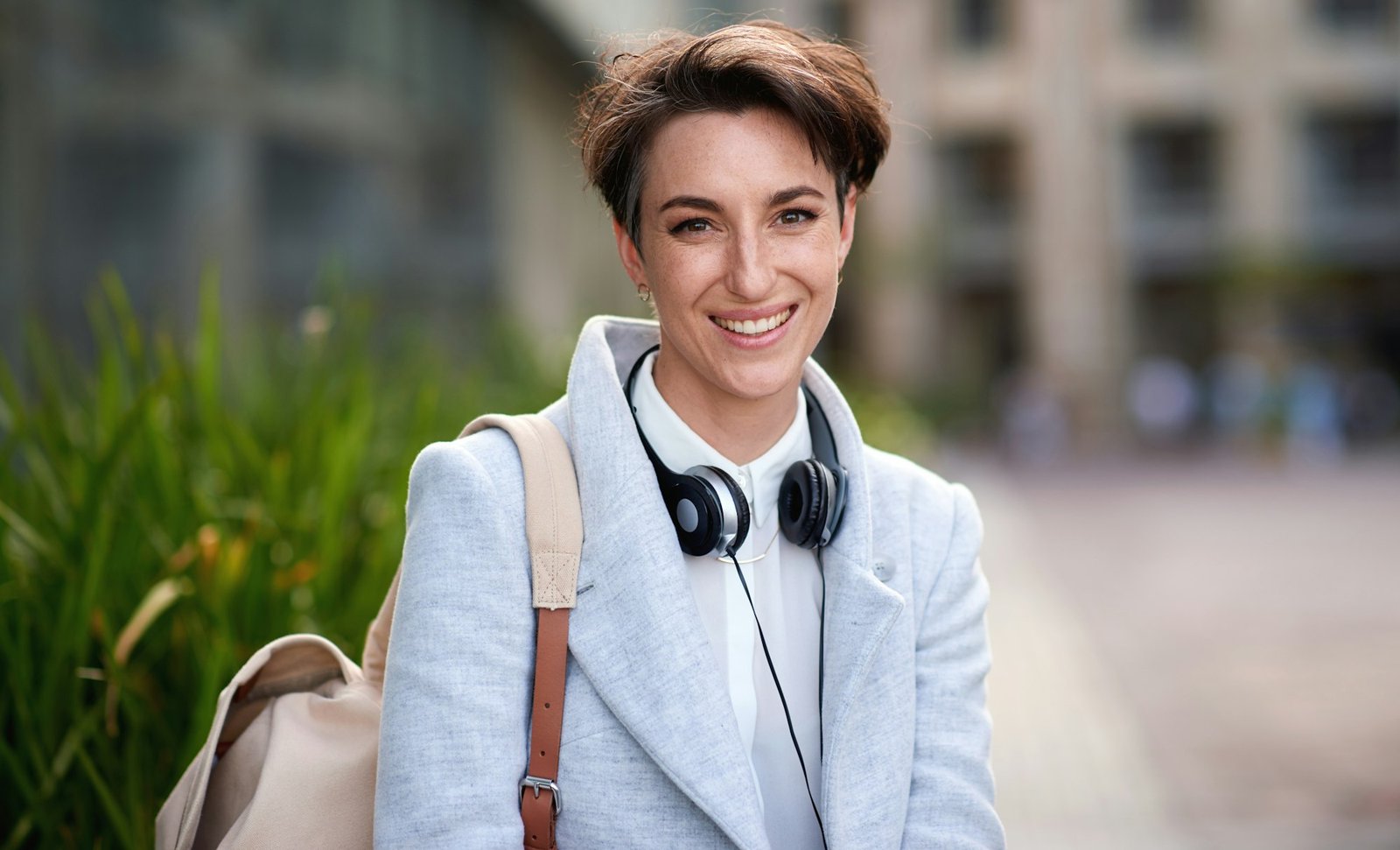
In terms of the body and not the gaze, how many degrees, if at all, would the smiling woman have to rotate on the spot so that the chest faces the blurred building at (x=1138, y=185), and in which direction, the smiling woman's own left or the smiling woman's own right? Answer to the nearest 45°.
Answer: approximately 135° to the smiling woman's own left

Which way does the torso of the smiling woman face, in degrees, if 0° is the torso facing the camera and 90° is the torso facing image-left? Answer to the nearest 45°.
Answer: approximately 315°

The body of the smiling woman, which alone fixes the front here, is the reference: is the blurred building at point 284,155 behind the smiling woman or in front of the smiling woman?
behind
